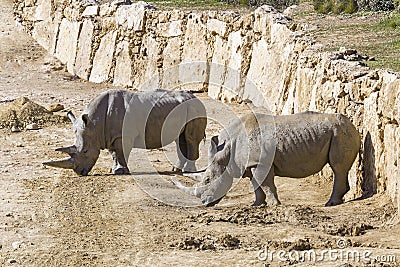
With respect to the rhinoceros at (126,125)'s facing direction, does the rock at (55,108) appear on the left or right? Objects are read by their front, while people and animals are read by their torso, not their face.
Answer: on its right

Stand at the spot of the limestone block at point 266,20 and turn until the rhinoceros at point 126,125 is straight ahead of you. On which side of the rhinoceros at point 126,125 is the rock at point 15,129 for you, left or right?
right

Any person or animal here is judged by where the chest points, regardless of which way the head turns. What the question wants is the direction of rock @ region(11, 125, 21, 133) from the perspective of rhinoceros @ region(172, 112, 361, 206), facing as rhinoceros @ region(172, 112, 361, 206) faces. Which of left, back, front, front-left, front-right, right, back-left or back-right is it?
front-right

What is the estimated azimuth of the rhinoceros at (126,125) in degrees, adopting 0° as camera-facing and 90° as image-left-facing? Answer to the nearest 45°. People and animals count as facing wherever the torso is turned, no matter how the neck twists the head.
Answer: approximately 90°

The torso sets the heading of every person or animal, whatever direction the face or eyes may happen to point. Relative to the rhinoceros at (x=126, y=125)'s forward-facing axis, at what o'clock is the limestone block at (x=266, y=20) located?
The limestone block is roughly at 4 o'clock from the rhinoceros.

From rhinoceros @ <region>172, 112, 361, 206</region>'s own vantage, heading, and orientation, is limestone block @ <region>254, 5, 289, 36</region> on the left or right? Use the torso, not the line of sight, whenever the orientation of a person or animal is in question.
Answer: on its right

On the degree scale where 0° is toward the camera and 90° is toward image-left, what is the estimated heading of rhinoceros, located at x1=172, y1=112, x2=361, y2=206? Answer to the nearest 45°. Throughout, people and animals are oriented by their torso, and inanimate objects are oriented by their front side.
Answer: approximately 90°

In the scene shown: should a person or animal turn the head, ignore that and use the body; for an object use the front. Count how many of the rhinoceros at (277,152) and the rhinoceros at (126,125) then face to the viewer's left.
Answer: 2

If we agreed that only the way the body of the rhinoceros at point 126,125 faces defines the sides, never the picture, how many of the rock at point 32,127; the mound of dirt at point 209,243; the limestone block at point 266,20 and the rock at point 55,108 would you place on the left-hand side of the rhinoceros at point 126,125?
1
